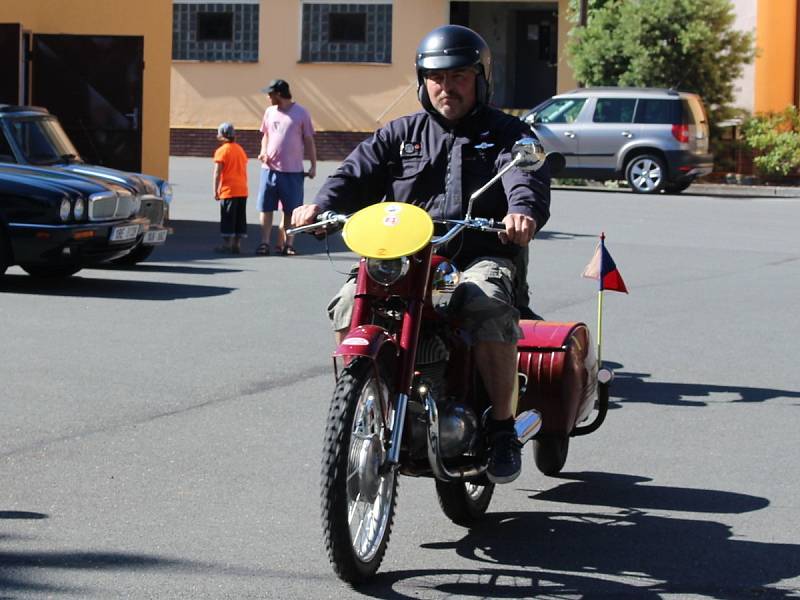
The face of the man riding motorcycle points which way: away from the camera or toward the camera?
toward the camera

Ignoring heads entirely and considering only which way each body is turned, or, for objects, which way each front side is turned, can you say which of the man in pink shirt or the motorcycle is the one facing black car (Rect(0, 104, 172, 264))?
the man in pink shirt

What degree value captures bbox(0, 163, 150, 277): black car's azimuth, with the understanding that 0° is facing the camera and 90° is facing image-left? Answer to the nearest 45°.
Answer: approximately 315°

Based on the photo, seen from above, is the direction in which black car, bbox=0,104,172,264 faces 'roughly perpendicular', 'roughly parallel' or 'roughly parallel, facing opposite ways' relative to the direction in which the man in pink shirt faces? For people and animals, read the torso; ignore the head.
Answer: roughly perpendicular

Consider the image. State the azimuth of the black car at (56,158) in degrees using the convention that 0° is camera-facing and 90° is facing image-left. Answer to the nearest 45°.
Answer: approximately 315°

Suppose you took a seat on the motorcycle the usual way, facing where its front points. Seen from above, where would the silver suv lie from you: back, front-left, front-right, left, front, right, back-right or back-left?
back-right

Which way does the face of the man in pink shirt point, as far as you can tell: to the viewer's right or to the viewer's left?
to the viewer's left

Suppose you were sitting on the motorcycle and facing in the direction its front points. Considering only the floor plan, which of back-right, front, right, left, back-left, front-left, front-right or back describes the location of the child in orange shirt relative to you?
back-right

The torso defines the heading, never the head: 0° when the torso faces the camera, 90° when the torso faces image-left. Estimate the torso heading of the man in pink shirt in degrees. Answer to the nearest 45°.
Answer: approximately 45°

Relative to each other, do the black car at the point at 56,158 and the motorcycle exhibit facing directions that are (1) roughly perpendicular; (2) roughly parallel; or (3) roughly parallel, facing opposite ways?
roughly perpendicular

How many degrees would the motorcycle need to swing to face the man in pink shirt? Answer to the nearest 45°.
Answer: approximately 135° to its right

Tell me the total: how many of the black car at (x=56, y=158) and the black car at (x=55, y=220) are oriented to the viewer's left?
0

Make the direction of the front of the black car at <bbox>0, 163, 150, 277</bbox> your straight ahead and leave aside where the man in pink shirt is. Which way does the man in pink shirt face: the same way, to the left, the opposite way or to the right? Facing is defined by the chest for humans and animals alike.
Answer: to the right

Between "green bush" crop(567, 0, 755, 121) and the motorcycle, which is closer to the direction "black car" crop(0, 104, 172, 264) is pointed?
the motorcycle

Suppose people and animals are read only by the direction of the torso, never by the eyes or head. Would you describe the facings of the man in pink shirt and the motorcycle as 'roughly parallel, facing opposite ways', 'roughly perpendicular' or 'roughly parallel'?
roughly parallel
